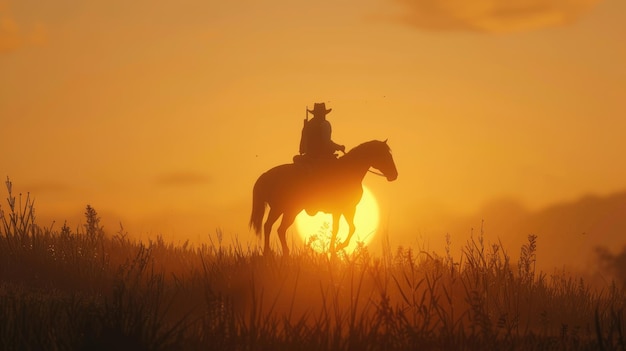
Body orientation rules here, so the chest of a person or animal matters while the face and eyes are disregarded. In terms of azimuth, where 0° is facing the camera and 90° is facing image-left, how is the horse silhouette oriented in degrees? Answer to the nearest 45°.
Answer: approximately 270°
